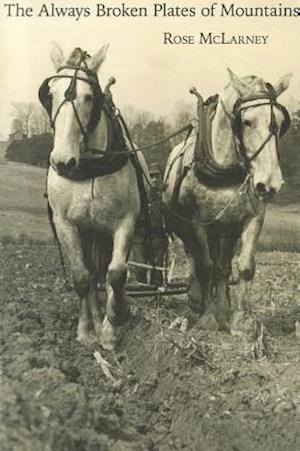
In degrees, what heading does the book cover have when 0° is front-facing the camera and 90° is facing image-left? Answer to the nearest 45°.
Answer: approximately 0°
